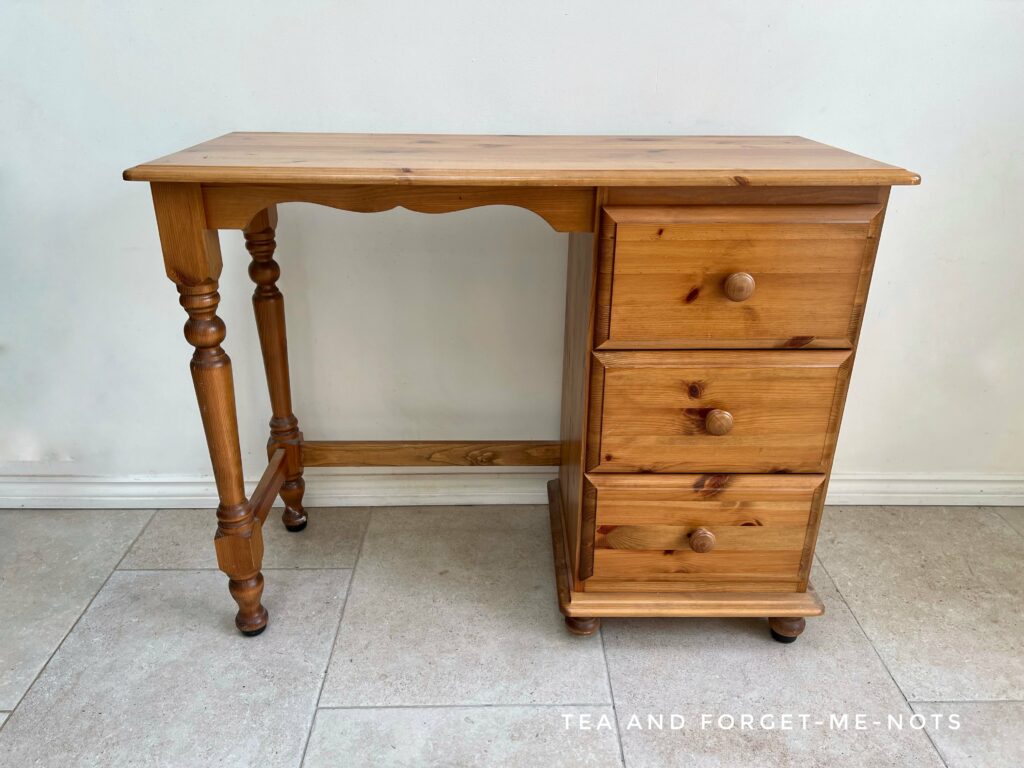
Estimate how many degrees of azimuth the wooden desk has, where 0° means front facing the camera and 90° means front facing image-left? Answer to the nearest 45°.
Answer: approximately 0°
